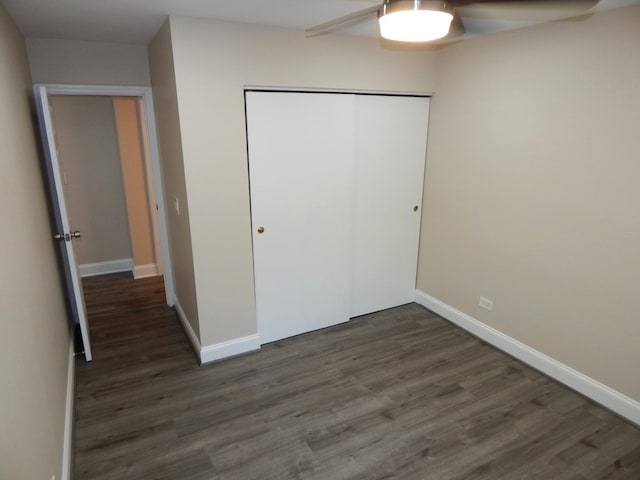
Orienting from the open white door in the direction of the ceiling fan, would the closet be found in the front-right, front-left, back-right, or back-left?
front-left

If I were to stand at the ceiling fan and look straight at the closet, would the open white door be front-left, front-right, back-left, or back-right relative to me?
front-left

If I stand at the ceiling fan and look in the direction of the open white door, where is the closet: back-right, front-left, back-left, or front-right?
front-right

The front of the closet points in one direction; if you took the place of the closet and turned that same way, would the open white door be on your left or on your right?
on your right

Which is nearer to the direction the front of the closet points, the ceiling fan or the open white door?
the ceiling fan

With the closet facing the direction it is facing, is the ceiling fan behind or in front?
in front

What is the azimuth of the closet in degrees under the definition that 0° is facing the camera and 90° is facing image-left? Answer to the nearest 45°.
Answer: approximately 315°
